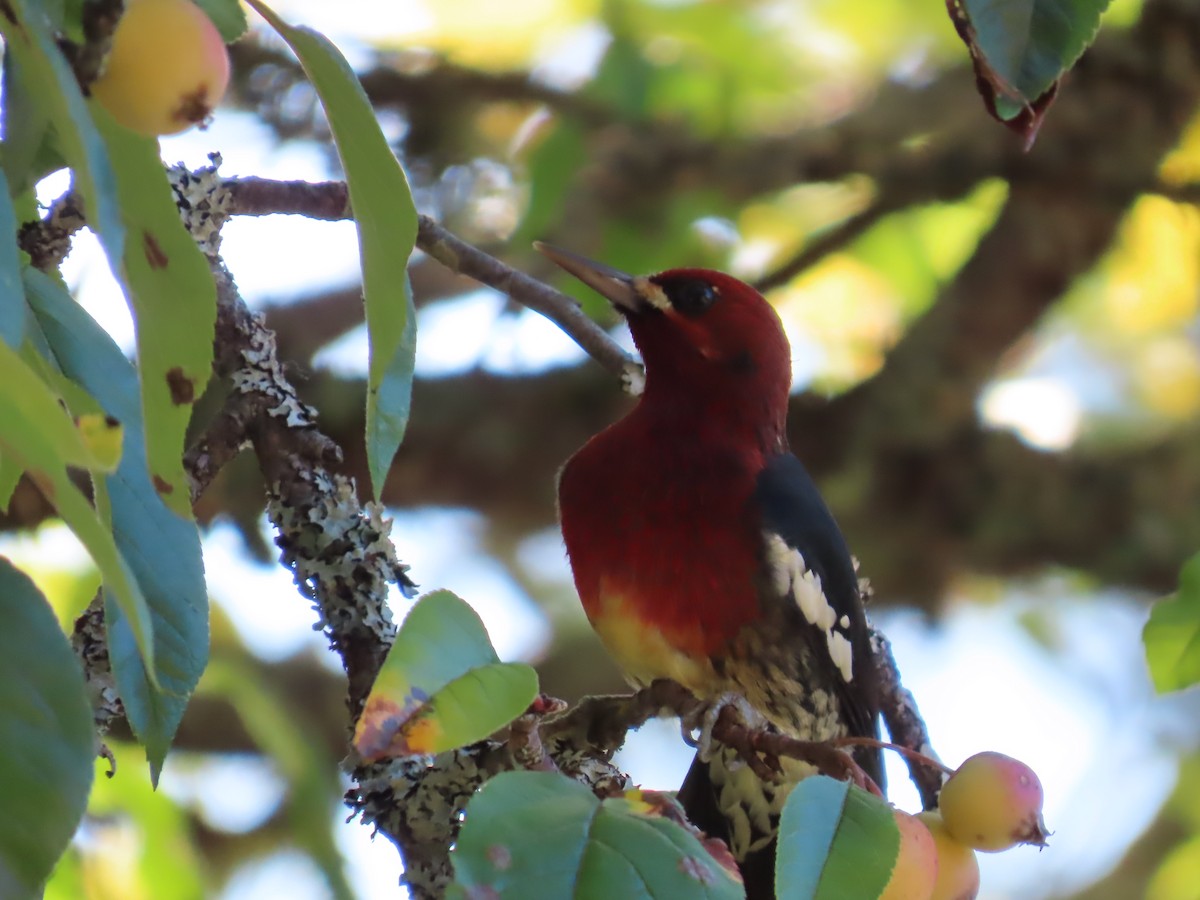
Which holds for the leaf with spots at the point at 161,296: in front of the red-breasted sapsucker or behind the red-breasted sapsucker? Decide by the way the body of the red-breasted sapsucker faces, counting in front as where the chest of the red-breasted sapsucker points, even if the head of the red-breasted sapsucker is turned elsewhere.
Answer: in front

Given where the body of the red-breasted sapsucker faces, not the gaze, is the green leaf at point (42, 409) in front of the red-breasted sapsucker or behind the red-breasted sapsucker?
in front

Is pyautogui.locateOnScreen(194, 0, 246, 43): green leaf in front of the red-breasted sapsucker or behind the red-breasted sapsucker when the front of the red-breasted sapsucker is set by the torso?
in front

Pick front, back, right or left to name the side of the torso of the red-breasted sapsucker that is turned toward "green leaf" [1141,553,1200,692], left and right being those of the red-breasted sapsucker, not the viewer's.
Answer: back

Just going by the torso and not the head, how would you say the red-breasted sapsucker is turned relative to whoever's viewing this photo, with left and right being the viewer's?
facing the viewer and to the left of the viewer

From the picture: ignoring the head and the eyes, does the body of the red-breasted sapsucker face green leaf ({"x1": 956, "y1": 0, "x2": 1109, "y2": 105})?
no
